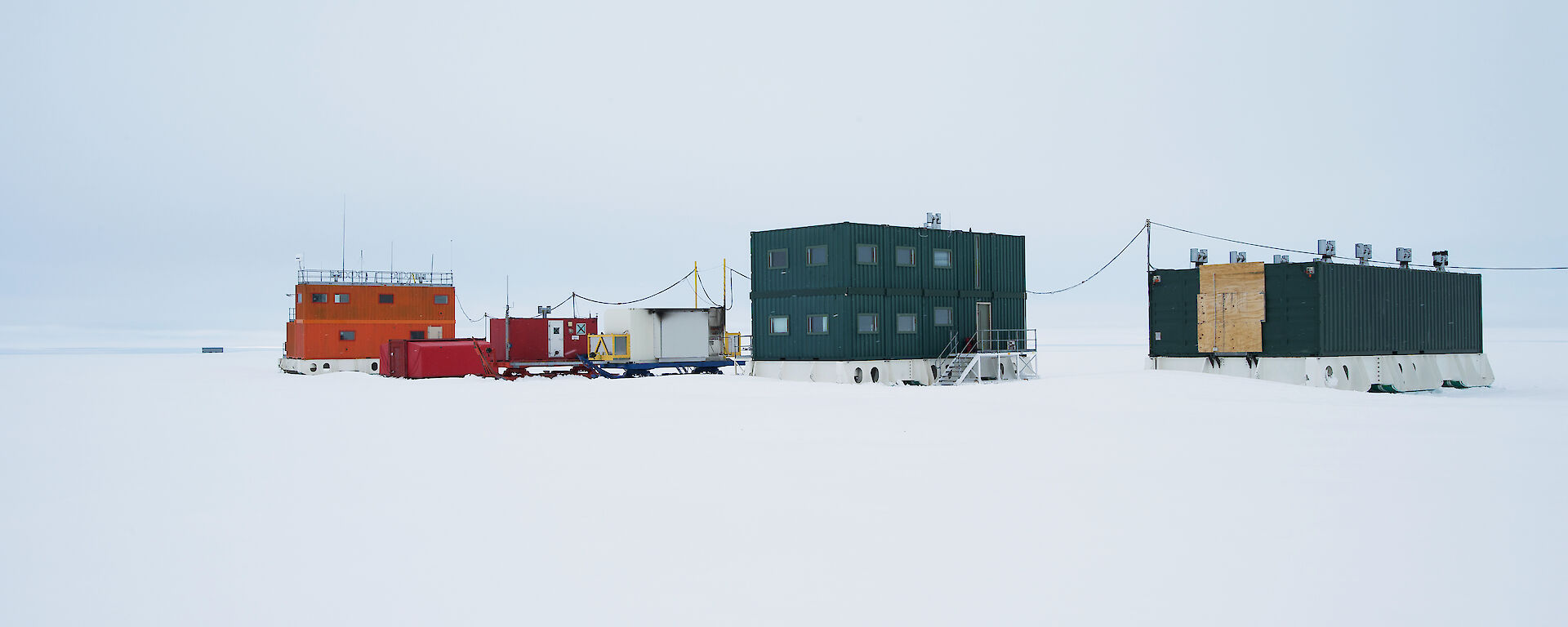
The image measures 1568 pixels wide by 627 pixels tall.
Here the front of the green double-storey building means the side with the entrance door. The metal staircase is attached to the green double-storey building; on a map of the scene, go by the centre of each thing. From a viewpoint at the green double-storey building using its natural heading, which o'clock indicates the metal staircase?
The metal staircase is roughly at 10 o'clock from the green double-storey building.

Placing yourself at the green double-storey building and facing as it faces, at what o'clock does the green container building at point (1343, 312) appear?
The green container building is roughly at 10 o'clock from the green double-storey building.

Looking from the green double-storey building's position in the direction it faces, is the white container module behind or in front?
behind

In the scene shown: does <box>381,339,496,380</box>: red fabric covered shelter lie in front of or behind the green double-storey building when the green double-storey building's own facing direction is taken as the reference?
behind

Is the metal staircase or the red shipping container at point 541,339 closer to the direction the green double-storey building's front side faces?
the metal staircase

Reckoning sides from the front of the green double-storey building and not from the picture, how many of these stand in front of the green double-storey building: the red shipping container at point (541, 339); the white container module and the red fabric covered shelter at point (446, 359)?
0

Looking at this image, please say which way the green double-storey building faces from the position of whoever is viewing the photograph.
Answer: facing the viewer and to the right of the viewer
